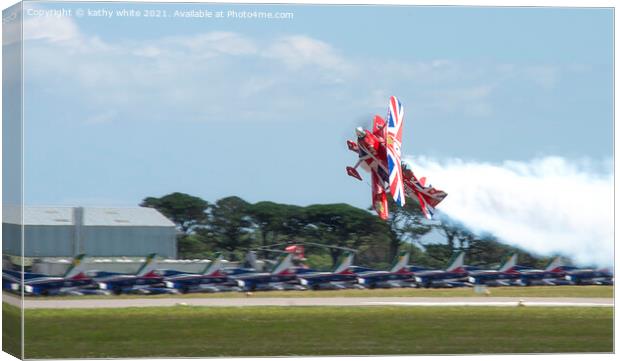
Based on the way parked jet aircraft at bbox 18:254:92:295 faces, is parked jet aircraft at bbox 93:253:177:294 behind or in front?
behind

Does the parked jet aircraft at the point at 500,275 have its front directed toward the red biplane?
yes

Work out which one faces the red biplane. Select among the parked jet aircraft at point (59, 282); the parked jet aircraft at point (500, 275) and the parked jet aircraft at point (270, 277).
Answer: the parked jet aircraft at point (500, 275)

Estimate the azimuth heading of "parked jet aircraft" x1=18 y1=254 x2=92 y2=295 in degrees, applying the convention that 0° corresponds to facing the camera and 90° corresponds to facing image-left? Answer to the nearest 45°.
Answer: approximately 45°

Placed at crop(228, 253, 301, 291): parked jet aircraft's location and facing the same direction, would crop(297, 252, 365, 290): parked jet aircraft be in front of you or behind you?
behind

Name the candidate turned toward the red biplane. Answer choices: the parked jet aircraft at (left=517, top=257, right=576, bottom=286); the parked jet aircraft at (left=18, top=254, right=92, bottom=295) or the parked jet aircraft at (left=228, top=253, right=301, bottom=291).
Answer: the parked jet aircraft at (left=517, top=257, right=576, bottom=286)

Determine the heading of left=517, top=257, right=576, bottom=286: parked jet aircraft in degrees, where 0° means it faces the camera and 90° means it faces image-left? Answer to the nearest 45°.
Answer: approximately 45°

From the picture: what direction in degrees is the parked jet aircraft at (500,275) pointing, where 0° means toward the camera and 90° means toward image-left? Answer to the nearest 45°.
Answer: approximately 45°

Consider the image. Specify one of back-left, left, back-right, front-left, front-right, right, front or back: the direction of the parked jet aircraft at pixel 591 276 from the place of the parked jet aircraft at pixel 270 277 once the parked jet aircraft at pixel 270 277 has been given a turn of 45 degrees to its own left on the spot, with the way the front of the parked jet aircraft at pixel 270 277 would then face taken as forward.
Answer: left

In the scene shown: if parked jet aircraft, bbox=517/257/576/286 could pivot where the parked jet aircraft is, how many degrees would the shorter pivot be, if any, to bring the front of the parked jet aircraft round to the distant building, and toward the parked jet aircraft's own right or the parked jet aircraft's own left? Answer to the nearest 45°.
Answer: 0° — it already faces it
